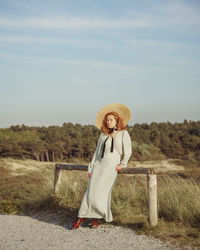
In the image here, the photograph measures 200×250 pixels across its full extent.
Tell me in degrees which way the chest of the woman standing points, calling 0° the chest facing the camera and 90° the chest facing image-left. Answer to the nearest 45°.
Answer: approximately 45°
